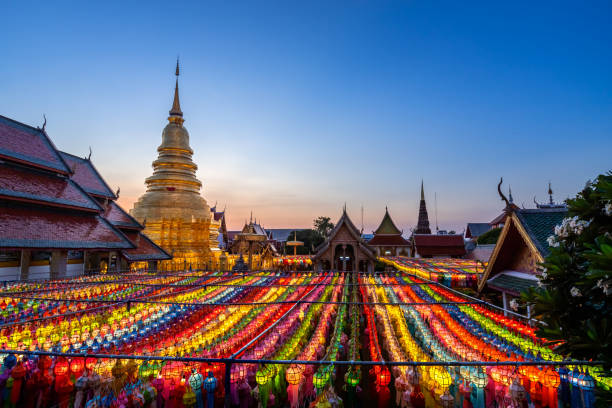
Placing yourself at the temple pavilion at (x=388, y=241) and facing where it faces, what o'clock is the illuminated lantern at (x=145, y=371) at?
The illuminated lantern is roughly at 12 o'clock from the temple pavilion.

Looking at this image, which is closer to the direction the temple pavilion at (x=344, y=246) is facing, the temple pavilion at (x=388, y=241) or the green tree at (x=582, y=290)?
the green tree

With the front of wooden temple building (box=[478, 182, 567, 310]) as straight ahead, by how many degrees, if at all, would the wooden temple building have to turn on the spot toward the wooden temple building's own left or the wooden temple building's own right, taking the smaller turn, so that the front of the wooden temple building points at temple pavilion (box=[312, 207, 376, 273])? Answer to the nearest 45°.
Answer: approximately 90° to the wooden temple building's own right

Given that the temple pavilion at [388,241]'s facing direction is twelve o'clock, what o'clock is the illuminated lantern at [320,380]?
The illuminated lantern is roughly at 12 o'clock from the temple pavilion.

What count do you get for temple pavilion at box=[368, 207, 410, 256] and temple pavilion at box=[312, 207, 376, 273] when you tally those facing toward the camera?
2

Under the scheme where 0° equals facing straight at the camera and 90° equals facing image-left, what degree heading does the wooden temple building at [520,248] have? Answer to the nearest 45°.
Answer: approximately 45°

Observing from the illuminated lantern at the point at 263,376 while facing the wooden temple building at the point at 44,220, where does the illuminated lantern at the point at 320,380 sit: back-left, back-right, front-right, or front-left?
back-right

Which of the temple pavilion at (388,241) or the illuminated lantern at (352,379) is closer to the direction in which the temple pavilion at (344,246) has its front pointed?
the illuminated lantern

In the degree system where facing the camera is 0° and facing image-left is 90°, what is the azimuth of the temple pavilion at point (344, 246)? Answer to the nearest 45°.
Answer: approximately 0°

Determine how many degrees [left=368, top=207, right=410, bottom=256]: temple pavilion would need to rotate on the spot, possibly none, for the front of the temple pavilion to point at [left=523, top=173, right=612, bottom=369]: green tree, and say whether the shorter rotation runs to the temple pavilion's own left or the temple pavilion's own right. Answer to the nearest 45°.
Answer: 0° — it already faces it

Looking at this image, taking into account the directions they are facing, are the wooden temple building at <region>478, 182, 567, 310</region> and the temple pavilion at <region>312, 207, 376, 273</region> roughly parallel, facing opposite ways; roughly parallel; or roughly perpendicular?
roughly perpendicular
